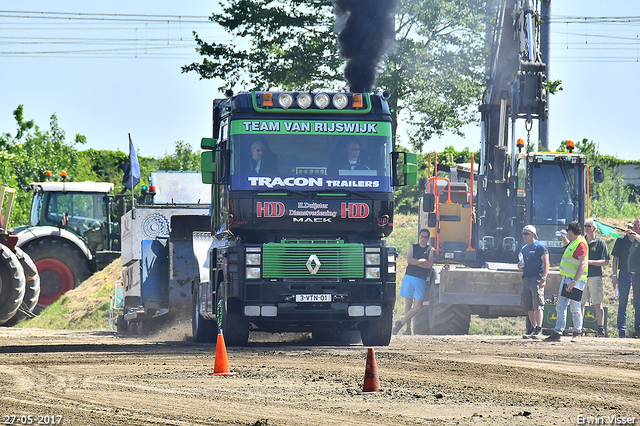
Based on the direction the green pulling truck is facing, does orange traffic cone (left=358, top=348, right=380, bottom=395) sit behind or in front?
in front

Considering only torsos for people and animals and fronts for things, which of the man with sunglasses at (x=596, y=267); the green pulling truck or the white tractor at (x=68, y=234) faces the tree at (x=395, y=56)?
the white tractor

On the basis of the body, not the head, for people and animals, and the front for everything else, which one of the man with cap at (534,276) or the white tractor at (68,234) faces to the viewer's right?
the white tractor

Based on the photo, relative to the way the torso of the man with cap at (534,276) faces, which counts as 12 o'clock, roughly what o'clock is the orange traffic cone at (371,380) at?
The orange traffic cone is roughly at 11 o'clock from the man with cap.

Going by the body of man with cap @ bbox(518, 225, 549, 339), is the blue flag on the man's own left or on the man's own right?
on the man's own right

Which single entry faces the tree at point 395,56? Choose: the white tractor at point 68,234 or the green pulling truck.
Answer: the white tractor

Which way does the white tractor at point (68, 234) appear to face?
to the viewer's right

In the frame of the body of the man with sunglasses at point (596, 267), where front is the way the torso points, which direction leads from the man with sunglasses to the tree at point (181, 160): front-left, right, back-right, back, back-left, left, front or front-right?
right

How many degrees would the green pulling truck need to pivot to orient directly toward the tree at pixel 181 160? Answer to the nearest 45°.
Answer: approximately 180°

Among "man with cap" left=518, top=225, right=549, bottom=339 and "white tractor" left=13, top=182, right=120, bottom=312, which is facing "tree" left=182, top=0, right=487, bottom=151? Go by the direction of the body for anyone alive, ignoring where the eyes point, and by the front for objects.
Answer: the white tractor

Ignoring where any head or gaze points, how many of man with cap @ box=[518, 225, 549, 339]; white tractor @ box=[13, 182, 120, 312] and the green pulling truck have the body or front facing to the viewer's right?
1

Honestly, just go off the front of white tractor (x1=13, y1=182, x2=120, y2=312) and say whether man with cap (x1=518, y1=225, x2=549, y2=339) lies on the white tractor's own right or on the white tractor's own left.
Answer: on the white tractor's own right

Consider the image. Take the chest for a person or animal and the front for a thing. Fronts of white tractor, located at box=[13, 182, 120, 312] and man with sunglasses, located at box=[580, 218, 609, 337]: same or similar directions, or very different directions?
very different directions
